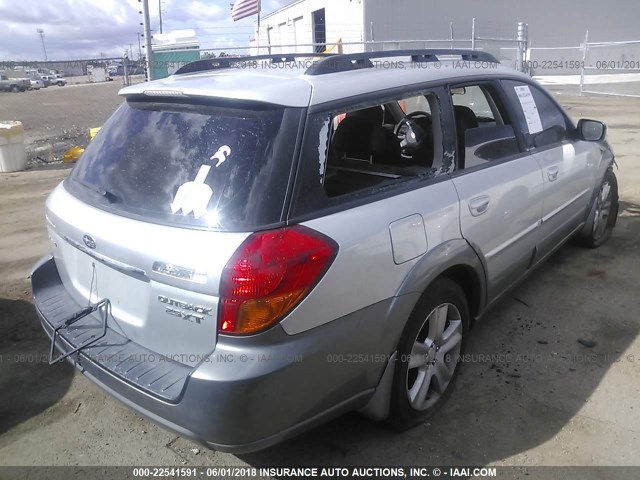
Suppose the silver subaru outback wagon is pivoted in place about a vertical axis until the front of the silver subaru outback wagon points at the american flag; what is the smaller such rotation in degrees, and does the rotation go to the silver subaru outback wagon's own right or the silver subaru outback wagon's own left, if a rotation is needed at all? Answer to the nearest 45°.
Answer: approximately 45° to the silver subaru outback wagon's own left

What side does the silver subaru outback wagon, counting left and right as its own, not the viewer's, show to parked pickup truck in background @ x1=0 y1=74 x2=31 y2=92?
left

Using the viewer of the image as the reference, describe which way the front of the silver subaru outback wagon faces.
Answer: facing away from the viewer and to the right of the viewer

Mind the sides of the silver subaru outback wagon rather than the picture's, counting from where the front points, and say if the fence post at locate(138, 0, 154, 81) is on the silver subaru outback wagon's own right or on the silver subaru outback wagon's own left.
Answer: on the silver subaru outback wagon's own left
